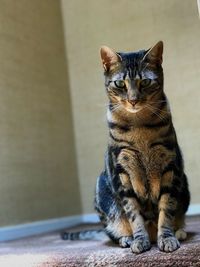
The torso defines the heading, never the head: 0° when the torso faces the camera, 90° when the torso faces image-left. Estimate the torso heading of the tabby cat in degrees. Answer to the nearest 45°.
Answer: approximately 0°
